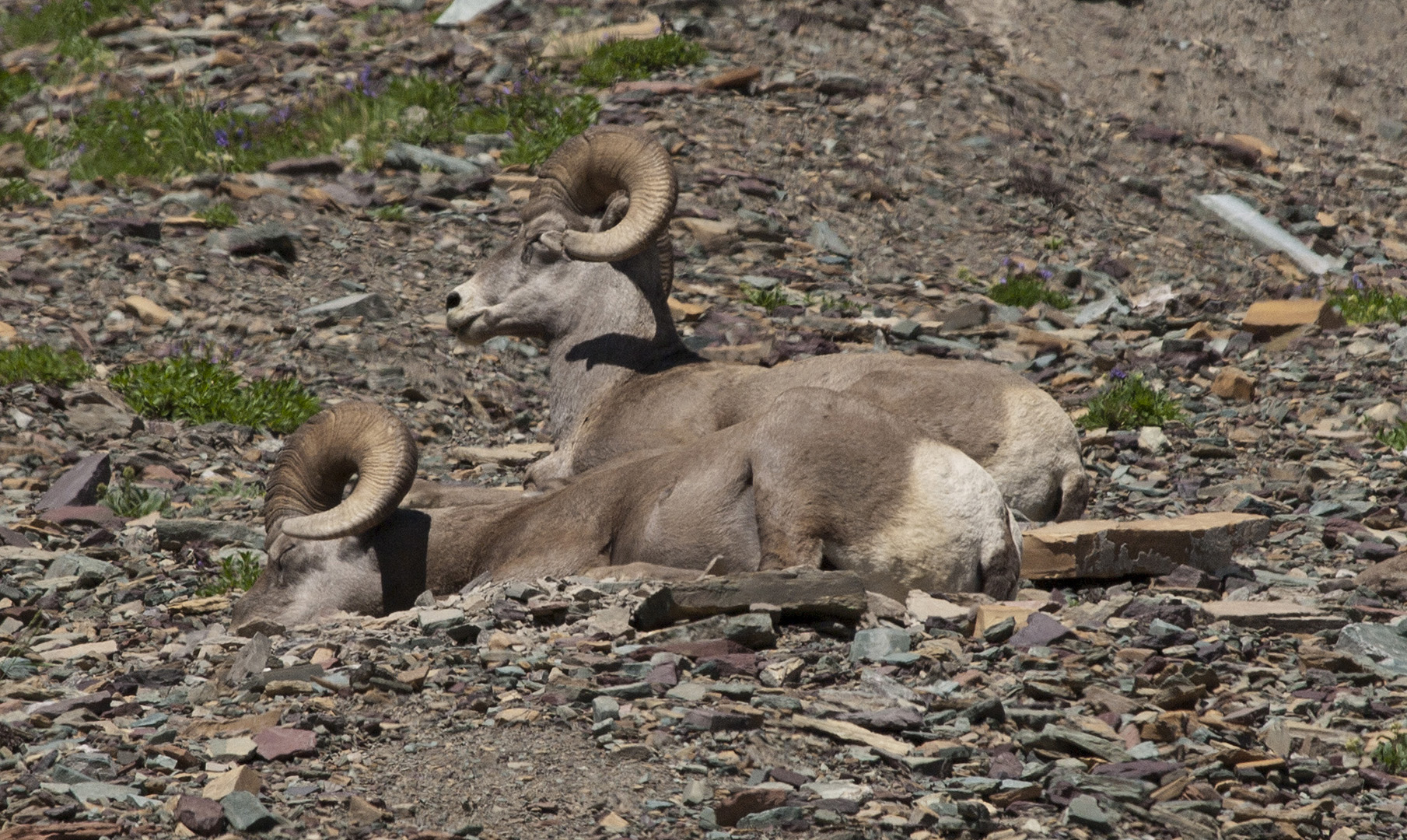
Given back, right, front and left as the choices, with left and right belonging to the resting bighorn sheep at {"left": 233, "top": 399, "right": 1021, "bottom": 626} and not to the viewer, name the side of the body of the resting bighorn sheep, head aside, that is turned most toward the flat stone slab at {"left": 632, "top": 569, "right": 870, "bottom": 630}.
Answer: left

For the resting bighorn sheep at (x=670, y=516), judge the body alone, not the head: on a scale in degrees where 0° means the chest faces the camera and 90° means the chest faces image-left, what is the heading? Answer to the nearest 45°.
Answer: approximately 90°

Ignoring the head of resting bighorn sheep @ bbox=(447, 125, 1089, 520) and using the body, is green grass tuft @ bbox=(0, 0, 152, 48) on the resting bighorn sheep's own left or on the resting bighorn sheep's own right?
on the resting bighorn sheep's own right

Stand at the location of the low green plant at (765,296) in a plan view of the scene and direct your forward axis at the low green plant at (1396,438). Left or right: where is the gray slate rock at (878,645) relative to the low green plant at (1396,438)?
right

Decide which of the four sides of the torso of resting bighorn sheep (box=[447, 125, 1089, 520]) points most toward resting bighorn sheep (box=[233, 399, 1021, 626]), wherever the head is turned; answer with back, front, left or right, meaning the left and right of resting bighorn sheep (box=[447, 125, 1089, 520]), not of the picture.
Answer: left

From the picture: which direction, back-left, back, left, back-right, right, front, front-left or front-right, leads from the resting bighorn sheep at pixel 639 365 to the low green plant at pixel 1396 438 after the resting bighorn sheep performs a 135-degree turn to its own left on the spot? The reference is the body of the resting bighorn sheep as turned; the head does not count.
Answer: front-left

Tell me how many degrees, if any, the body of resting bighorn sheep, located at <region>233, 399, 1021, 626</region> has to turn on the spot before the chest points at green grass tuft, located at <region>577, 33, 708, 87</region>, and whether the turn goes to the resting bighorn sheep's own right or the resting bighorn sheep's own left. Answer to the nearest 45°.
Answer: approximately 90° to the resting bighorn sheep's own right

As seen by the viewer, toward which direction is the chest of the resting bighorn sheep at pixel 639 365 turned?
to the viewer's left

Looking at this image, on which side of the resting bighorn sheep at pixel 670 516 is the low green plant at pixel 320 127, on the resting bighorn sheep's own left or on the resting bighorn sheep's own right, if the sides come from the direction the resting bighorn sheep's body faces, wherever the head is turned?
on the resting bighorn sheep's own right

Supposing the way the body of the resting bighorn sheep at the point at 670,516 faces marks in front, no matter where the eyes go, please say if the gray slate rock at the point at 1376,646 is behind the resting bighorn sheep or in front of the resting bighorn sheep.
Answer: behind

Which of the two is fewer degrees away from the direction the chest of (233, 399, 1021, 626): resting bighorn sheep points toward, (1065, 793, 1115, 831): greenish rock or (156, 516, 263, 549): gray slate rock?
the gray slate rock

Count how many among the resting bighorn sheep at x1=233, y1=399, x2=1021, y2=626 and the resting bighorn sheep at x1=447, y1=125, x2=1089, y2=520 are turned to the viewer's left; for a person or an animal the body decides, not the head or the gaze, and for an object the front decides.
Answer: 2

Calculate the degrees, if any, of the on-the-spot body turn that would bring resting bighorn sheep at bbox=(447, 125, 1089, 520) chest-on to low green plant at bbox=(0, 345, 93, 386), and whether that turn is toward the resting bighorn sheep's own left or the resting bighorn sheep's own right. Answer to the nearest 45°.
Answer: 0° — it already faces it

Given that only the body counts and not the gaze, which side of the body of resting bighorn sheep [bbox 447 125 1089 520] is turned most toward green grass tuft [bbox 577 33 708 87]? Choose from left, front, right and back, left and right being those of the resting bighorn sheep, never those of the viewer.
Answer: right

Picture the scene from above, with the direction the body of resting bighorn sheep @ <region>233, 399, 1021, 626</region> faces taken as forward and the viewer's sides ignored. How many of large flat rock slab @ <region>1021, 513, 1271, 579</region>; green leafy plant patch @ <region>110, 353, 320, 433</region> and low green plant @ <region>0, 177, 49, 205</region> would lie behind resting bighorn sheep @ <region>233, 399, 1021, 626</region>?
1
